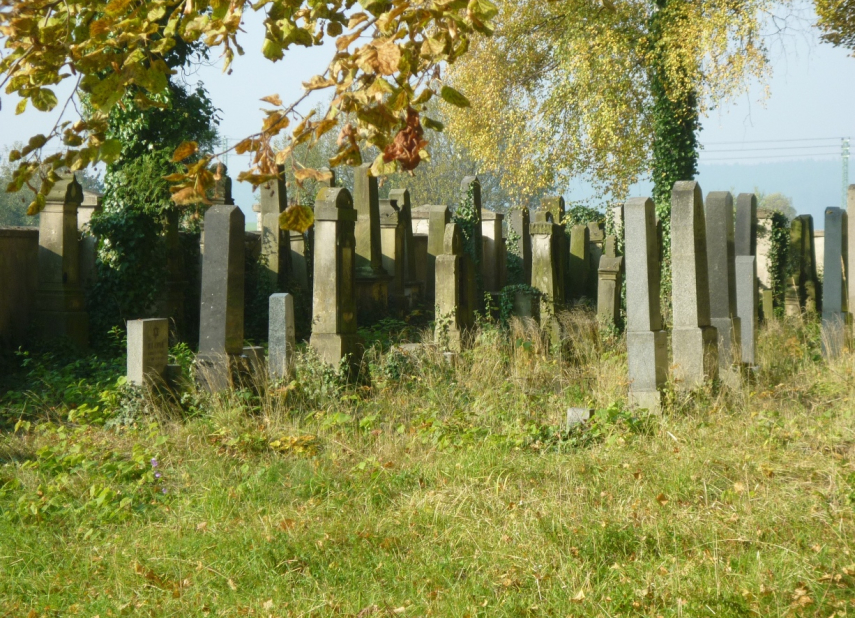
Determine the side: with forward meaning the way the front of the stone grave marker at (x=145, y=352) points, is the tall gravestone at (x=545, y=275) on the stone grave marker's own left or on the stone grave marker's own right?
on the stone grave marker's own left

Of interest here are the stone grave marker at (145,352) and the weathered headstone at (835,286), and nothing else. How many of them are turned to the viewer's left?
0

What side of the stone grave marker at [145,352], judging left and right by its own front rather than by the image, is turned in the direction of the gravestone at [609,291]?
left

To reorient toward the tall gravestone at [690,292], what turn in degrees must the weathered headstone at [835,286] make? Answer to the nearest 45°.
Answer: approximately 90° to its right

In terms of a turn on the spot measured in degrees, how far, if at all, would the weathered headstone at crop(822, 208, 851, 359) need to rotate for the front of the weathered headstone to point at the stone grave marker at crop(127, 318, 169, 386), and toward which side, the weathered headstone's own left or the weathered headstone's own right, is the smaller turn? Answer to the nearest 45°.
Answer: approximately 135° to the weathered headstone's own right

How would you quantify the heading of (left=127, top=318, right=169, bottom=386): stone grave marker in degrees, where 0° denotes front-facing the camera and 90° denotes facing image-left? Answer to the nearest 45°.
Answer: approximately 315°

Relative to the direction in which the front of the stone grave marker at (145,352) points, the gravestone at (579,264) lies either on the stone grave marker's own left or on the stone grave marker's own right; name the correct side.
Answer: on the stone grave marker's own left
